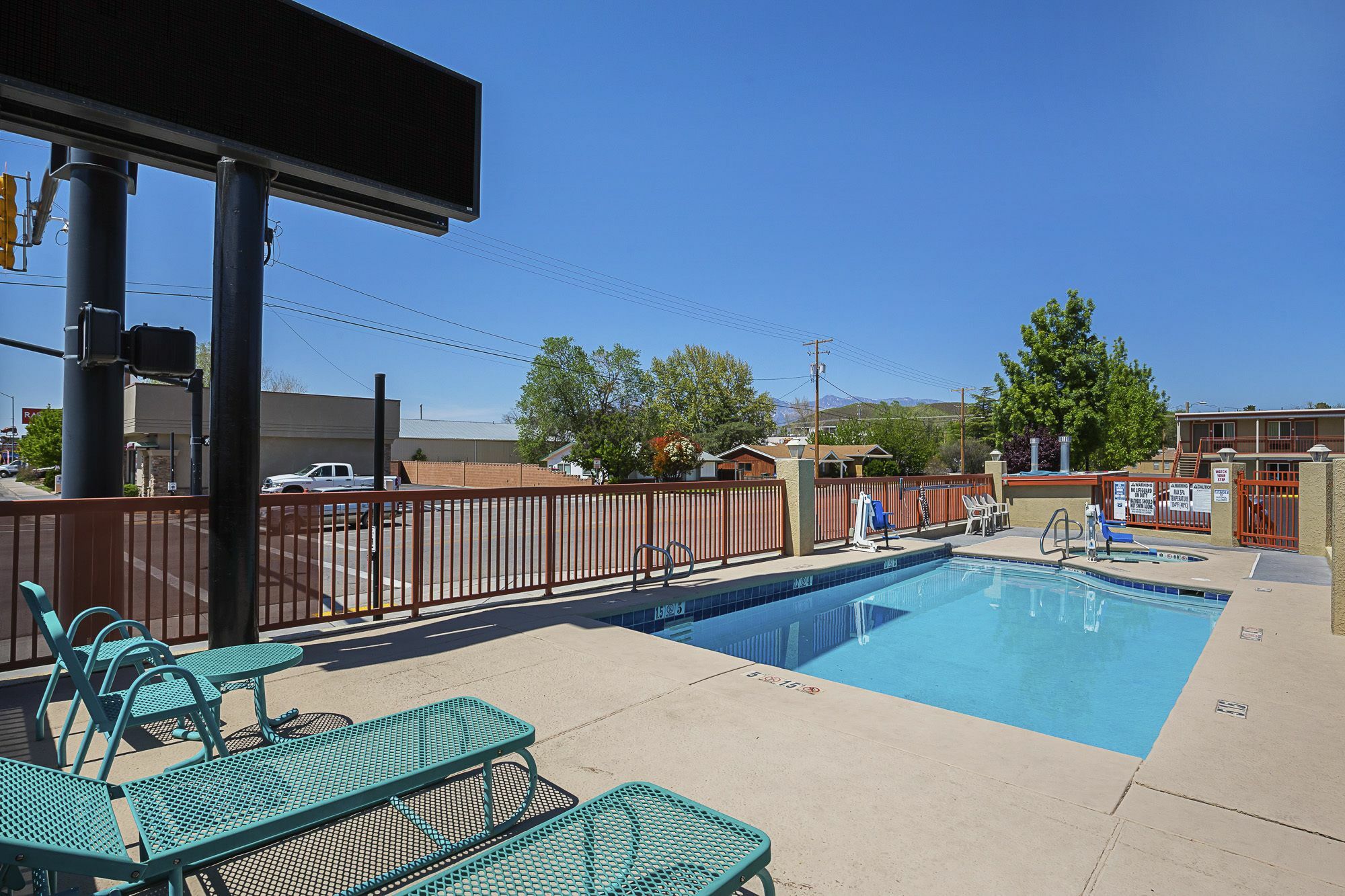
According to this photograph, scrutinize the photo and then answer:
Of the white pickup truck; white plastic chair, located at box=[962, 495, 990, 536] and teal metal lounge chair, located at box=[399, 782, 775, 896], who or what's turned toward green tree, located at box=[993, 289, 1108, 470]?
the teal metal lounge chair

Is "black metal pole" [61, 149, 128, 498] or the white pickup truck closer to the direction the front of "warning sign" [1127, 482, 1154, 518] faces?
the black metal pole

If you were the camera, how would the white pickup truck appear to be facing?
facing to the left of the viewer

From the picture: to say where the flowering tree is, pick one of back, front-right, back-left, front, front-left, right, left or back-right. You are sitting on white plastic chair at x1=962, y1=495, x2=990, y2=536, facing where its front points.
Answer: back

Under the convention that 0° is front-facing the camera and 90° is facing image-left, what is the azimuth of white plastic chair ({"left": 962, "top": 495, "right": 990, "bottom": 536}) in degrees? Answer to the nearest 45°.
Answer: approximately 315°

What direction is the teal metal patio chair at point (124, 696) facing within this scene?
to the viewer's right

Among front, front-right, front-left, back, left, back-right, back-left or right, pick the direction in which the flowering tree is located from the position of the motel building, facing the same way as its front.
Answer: front-right

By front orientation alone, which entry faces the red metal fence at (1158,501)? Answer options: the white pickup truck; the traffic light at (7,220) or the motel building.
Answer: the motel building

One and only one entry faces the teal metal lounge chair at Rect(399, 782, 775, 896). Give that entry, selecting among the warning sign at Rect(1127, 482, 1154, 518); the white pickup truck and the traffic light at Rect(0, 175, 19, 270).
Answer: the warning sign

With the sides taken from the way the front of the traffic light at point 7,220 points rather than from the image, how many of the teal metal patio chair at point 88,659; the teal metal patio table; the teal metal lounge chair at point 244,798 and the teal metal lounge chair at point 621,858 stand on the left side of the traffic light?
4

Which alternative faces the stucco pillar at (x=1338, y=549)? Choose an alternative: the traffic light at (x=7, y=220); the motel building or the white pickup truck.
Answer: the motel building

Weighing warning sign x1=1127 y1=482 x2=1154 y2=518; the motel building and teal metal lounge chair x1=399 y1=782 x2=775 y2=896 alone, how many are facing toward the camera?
2

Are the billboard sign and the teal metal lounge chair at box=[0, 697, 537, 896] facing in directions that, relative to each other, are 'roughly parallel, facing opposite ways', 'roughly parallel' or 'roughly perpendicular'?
roughly perpendicular
